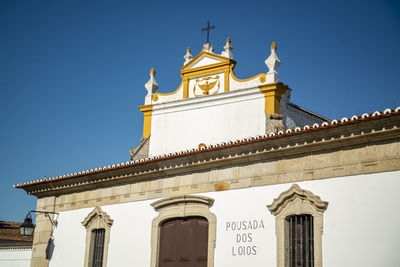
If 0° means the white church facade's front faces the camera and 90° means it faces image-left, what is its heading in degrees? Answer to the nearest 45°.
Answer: approximately 45°

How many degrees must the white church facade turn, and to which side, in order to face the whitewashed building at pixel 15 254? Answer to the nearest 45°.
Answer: approximately 90° to its right
